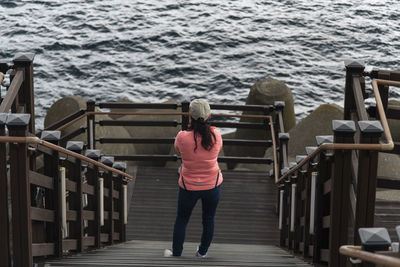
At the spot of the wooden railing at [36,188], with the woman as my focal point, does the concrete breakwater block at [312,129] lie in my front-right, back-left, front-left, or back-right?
front-left

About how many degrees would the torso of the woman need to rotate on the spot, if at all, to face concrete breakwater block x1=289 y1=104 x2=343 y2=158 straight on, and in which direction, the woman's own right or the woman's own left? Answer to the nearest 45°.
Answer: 0° — they already face it

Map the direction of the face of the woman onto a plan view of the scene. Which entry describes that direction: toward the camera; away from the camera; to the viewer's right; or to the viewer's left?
away from the camera

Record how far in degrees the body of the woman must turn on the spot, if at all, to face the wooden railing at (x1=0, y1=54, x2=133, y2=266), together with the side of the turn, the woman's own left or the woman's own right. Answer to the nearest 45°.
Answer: approximately 135° to the woman's own left

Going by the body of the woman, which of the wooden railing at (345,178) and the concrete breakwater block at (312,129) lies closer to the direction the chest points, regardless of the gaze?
the concrete breakwater block

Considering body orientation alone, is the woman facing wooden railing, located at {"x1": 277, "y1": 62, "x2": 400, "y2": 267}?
no

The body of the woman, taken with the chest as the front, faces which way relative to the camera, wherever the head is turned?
away from the camera
